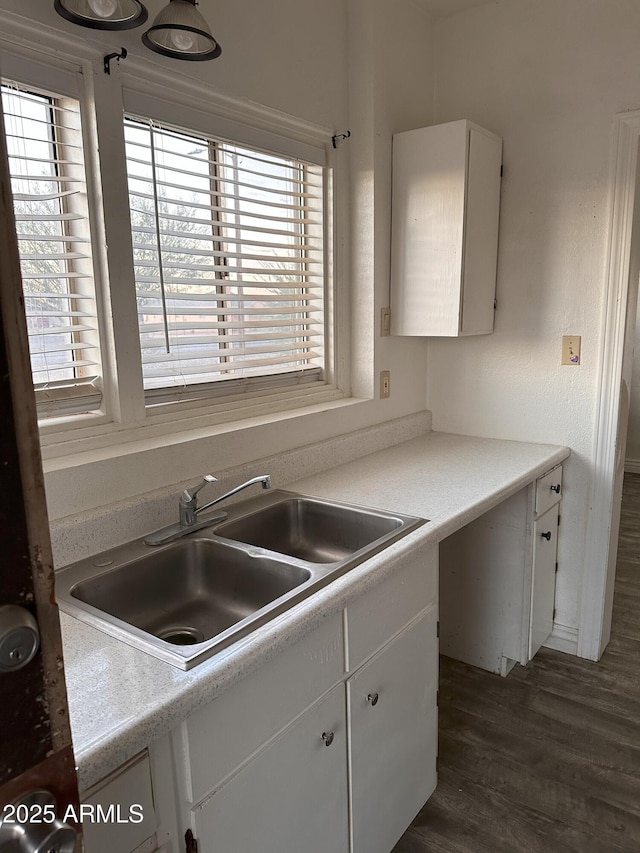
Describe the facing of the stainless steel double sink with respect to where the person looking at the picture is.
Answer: facing the viewer and to the right of the viewer

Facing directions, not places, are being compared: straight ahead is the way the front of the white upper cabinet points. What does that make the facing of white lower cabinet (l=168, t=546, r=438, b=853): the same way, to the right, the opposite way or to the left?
the same way

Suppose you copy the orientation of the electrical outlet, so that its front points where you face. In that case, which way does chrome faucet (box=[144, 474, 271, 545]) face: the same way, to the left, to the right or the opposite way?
the same way

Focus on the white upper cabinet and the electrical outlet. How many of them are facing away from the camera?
0

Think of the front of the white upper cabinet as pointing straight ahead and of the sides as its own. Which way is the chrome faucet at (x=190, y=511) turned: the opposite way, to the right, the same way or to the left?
the same way

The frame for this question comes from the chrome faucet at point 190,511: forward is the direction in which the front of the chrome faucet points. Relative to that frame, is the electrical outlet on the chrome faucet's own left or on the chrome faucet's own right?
on the chrome faucet's own left

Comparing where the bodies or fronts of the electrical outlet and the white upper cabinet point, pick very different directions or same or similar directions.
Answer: same or similar directions

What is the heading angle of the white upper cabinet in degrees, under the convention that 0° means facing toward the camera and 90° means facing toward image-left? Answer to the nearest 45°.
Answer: approximately 315°

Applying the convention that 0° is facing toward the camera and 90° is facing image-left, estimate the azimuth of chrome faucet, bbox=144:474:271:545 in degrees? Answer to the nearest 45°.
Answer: approximately 315°

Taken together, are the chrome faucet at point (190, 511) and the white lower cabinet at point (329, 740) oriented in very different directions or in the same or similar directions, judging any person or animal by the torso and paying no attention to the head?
same or similar directions

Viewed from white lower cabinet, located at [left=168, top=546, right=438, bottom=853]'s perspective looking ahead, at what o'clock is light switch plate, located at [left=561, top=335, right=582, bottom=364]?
The light switch plate is roughly at 9 o'clock from the white lower cabinet.

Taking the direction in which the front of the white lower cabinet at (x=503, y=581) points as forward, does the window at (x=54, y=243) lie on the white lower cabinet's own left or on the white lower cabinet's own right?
on the white lower cabinet's own right

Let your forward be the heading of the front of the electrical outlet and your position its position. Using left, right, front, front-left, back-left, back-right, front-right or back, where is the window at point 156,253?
right
